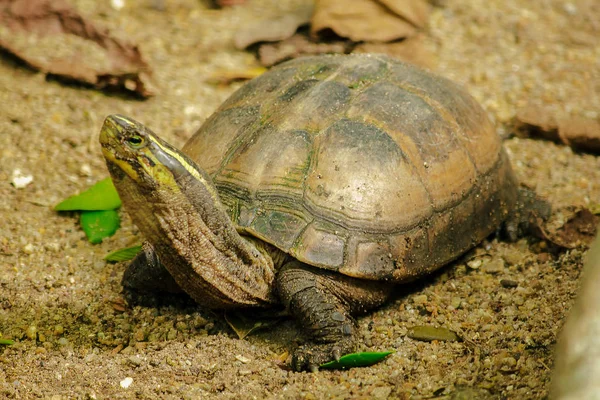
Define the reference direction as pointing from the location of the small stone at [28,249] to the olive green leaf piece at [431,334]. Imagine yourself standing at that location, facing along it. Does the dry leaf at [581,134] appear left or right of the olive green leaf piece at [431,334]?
left

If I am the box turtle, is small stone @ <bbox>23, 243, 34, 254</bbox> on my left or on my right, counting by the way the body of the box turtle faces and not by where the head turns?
on my right

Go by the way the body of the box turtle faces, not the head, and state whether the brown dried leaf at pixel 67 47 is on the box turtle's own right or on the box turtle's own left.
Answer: on the box turtle's own right

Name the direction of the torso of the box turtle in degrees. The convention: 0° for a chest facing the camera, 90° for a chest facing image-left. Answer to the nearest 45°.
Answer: approximately 45°

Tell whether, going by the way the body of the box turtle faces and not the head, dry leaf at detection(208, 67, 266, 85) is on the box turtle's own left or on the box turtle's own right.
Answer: on the box turtle's own right

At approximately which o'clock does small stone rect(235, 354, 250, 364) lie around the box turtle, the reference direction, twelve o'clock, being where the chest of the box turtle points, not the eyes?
The small stone is roughly at 11 o'clock from the box turtle.

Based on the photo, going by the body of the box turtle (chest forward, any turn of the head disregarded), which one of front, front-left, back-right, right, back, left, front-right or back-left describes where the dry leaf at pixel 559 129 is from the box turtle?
back

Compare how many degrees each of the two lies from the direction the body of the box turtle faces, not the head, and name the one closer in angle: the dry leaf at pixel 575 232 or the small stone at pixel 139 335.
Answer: the small stone

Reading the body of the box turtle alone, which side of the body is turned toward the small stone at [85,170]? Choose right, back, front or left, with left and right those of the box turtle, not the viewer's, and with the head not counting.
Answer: right

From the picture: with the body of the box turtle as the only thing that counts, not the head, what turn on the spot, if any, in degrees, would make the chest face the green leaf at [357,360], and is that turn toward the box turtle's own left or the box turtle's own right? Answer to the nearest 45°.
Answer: approximately 90° to the box turtle's own left
